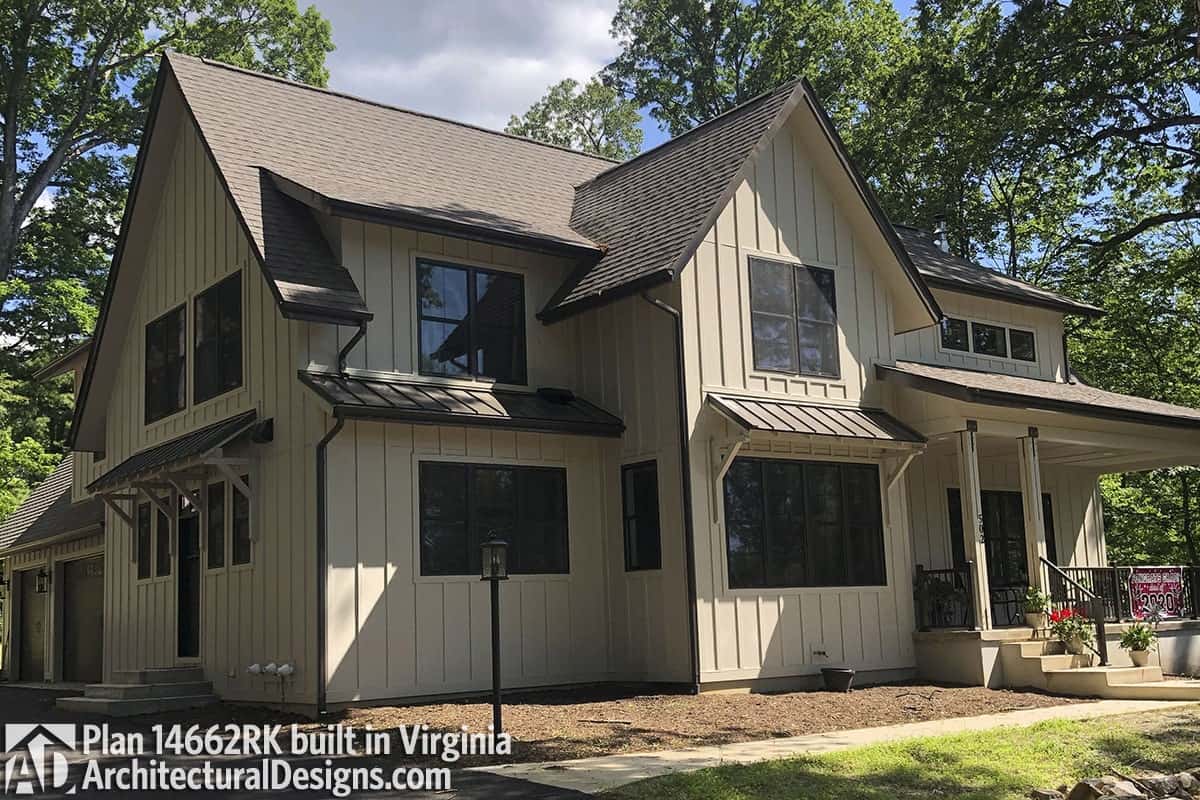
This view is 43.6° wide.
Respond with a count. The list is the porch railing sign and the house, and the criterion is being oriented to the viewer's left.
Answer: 0

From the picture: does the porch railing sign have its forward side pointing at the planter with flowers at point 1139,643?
yes

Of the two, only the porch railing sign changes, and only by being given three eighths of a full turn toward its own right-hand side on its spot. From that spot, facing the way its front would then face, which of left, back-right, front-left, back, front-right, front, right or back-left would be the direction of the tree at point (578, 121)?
front

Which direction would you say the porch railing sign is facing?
toward the camera

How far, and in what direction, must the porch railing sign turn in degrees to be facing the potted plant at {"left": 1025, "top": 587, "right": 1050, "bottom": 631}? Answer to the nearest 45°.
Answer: approximately 45° to its right

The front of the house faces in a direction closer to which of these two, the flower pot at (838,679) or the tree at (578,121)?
the flower pot

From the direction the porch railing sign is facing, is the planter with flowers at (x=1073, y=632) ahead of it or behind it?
ahead
